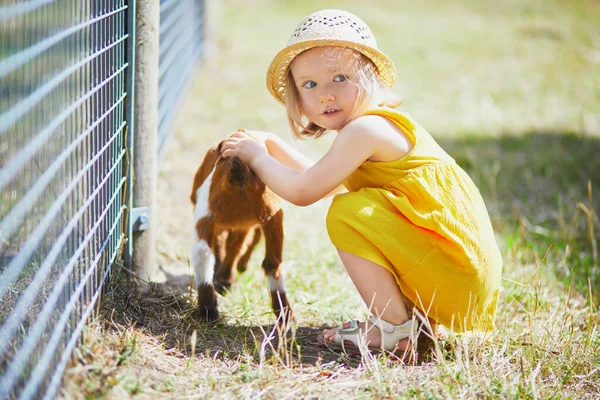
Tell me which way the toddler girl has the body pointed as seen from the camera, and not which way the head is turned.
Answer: to the viewer's left
